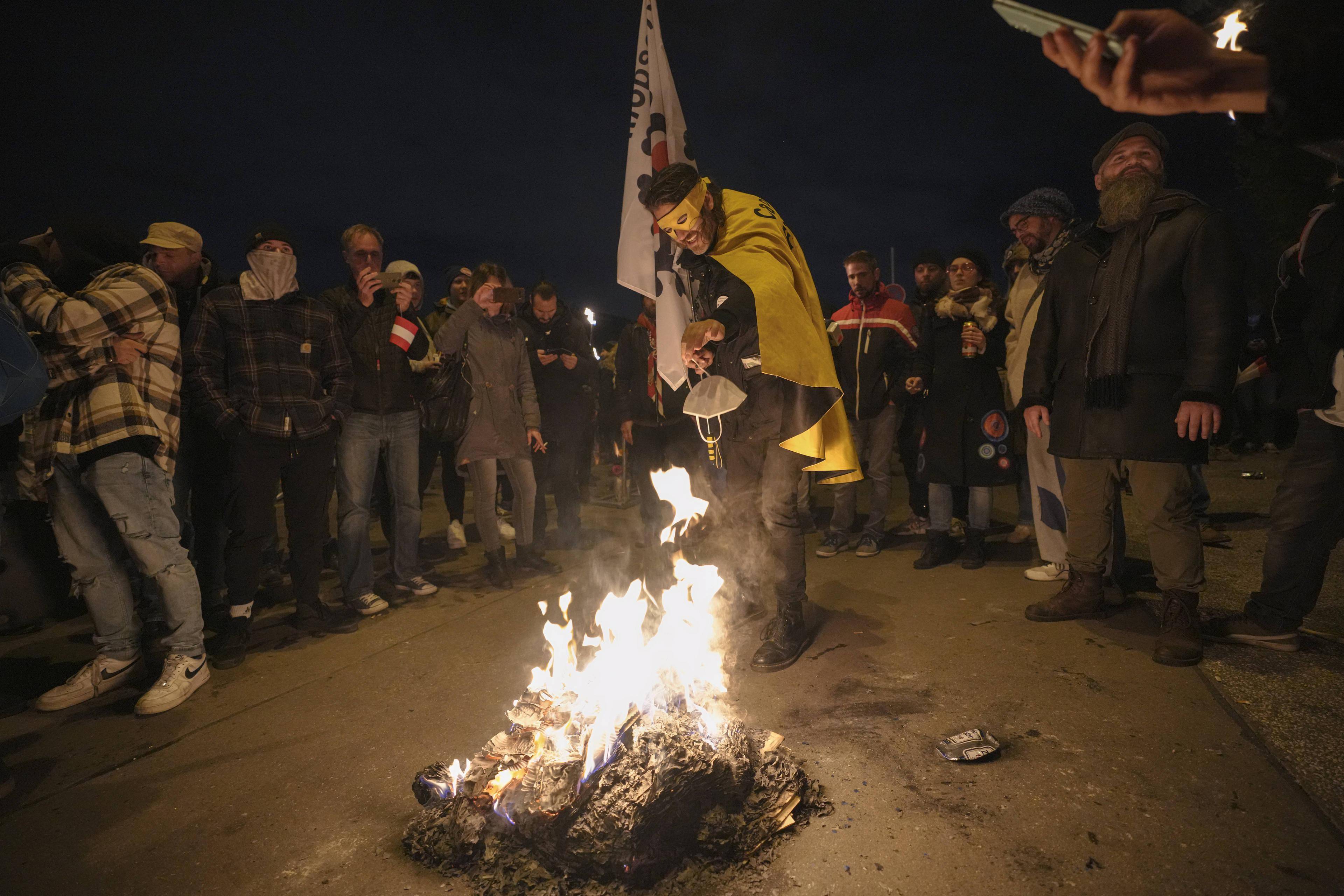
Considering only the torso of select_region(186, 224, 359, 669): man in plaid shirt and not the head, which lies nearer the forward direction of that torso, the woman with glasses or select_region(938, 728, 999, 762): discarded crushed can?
the discarded crushed can

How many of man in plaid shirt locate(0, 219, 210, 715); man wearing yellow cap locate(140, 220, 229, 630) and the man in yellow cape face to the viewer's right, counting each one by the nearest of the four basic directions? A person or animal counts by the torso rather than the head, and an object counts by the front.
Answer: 0

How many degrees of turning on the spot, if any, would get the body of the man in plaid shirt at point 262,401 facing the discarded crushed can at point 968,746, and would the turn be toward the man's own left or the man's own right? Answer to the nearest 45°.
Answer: approximately 45° to the man's own left

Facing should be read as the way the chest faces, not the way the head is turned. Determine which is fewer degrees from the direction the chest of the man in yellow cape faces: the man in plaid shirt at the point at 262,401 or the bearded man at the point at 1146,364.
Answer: the man in plaid shirt

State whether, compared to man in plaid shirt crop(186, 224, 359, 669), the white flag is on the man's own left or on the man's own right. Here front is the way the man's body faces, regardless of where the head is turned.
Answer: on the man's own left

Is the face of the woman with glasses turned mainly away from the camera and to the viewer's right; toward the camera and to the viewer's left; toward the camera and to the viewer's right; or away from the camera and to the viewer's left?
toward the camera and to the viewer's left

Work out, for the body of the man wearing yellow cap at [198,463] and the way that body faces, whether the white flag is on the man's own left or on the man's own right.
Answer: on the man's own left

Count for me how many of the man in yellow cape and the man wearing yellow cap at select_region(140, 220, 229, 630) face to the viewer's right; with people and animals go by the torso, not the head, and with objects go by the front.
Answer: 0

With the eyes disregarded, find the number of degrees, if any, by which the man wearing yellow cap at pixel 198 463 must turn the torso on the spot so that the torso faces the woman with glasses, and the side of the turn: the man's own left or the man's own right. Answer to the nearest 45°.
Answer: approximately 90° to the man's own left

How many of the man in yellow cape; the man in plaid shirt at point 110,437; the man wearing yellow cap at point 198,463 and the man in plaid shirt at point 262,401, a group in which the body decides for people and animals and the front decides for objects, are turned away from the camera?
0

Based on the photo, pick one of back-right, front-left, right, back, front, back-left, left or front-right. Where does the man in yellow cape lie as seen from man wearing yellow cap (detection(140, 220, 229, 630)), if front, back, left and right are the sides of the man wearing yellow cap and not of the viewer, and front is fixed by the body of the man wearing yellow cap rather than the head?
left

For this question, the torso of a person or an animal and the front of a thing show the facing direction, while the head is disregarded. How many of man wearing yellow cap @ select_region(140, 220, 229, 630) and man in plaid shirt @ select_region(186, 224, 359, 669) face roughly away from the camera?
0

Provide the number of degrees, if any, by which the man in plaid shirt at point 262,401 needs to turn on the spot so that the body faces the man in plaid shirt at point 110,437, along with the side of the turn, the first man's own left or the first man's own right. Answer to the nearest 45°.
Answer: approximately 45° to the first man's own right
